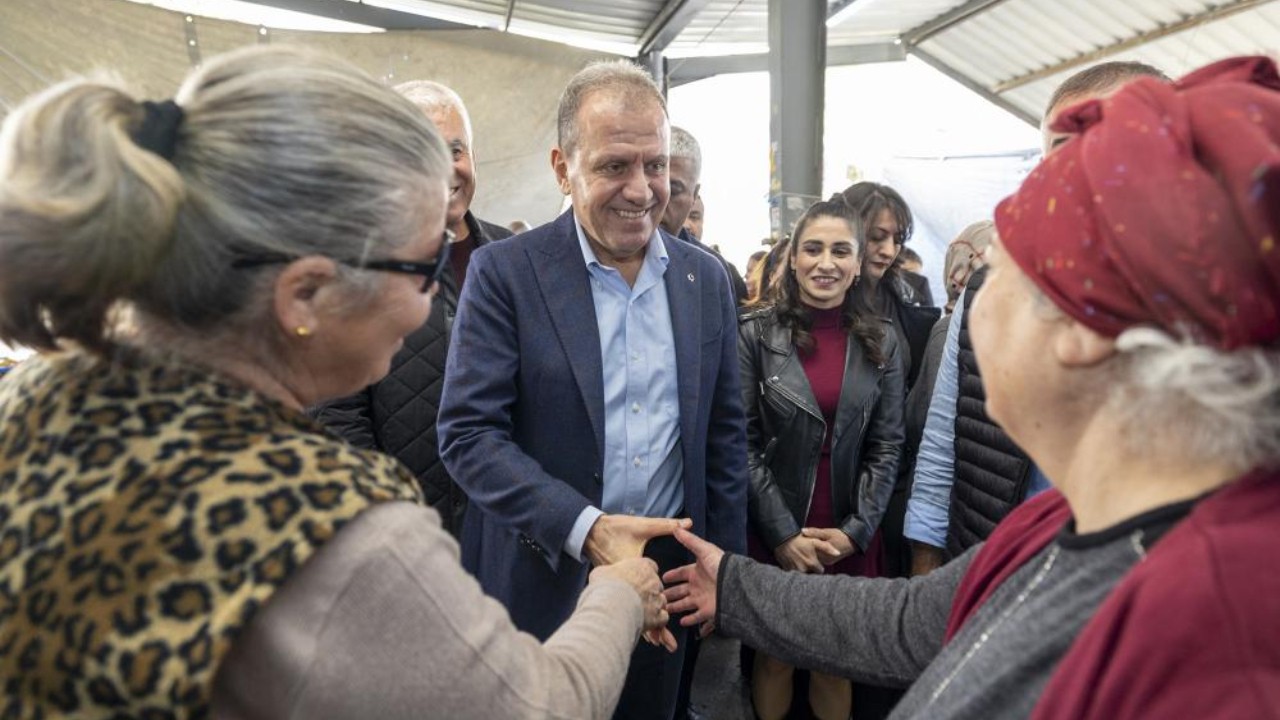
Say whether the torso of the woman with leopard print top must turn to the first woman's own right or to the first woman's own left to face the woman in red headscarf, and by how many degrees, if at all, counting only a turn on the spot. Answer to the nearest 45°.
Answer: approximately 90° to the first woman's own right

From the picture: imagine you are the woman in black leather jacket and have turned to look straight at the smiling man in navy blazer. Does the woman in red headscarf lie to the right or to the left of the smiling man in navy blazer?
left

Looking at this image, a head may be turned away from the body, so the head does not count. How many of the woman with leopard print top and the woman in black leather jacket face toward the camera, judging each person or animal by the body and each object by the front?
1

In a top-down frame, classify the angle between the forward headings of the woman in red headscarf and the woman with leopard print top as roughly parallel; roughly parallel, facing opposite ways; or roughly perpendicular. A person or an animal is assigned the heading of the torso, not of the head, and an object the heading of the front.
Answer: roughly perpendicular

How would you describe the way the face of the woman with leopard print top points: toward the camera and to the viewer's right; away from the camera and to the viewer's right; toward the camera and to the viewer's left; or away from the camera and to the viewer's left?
away from the camera and to the viewer's right

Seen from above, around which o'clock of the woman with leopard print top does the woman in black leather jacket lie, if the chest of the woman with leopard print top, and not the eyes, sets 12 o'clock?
The woman in black leather jacket is roughly at 12 o'clock from the woman with leopard print top.

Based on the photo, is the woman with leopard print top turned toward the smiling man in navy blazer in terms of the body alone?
yes

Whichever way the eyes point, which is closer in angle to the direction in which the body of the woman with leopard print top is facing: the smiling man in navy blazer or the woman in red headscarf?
the smiling man in navy blazer

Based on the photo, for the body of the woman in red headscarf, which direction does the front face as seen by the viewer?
to the viewer's left

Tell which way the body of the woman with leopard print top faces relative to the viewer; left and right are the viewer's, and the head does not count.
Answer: facing away from the viewer and to the right of the viewer

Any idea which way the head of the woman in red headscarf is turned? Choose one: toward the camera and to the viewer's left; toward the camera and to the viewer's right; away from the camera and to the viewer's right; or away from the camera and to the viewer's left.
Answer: away from the camera and to the viewer's left
